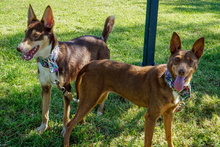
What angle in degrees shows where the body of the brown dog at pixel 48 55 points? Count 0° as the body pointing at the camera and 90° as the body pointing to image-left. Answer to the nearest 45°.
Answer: approximately 45°

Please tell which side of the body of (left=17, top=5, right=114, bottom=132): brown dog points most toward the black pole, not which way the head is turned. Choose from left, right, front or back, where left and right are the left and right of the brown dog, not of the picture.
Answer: back

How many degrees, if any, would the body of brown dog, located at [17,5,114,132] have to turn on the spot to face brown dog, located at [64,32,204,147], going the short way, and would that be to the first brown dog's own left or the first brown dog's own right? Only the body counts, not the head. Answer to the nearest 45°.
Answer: approximately 90° to the first brown dog's own left
